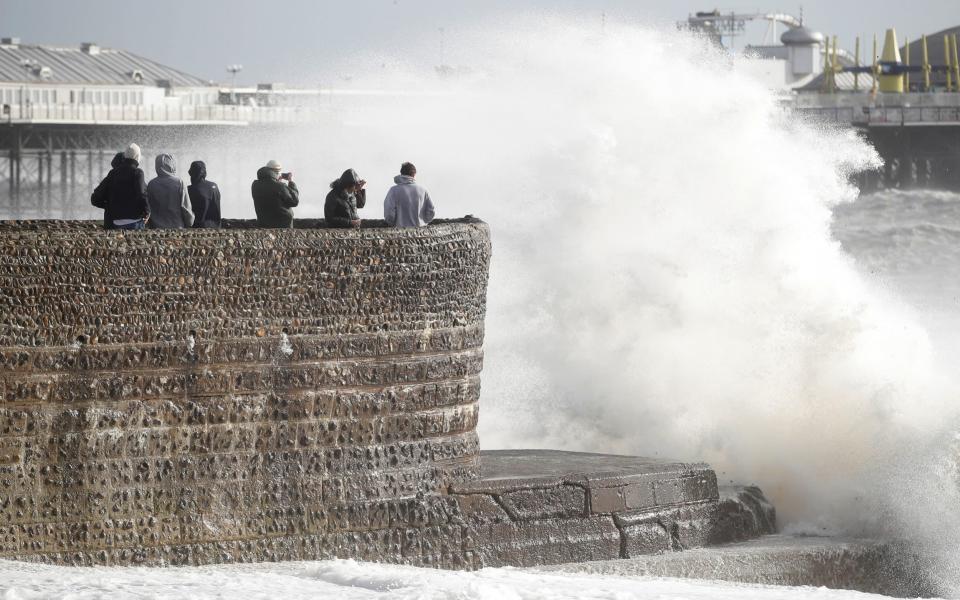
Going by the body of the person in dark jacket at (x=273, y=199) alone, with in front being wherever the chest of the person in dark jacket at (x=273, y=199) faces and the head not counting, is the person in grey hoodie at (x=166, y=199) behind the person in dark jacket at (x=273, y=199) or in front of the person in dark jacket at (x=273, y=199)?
behind

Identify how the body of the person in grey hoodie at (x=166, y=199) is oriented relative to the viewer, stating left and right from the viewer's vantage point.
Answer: facing away from the viewer

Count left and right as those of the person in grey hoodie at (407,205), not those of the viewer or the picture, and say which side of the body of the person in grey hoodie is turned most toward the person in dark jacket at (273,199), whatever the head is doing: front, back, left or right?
left

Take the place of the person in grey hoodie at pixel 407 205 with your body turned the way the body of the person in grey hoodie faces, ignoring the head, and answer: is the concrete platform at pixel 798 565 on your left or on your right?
on your right

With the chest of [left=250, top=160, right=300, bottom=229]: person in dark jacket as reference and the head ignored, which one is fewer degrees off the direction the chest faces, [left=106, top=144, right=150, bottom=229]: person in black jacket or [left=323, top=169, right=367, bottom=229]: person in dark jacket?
the person in dark jacket

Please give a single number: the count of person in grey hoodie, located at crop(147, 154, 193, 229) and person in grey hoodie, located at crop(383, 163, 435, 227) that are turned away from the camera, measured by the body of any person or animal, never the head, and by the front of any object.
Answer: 2

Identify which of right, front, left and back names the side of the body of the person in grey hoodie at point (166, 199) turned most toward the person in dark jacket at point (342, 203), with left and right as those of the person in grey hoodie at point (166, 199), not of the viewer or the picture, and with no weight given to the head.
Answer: right

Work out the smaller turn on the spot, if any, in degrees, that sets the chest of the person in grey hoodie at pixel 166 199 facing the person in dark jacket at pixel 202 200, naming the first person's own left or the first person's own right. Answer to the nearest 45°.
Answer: approximately 45° to the first person's own right

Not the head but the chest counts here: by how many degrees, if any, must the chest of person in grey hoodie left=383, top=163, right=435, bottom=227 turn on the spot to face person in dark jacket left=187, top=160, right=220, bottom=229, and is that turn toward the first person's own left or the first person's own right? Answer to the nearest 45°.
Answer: approximately 90° to the first person's own left

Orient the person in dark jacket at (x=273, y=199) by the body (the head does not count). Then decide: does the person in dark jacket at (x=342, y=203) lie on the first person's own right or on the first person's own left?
on the first person's own right

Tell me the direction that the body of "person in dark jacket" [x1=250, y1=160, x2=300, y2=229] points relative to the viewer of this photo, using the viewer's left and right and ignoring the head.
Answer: facing away from the viewer and to the right of the viewer

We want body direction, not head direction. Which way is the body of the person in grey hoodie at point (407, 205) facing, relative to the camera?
away from the camera
